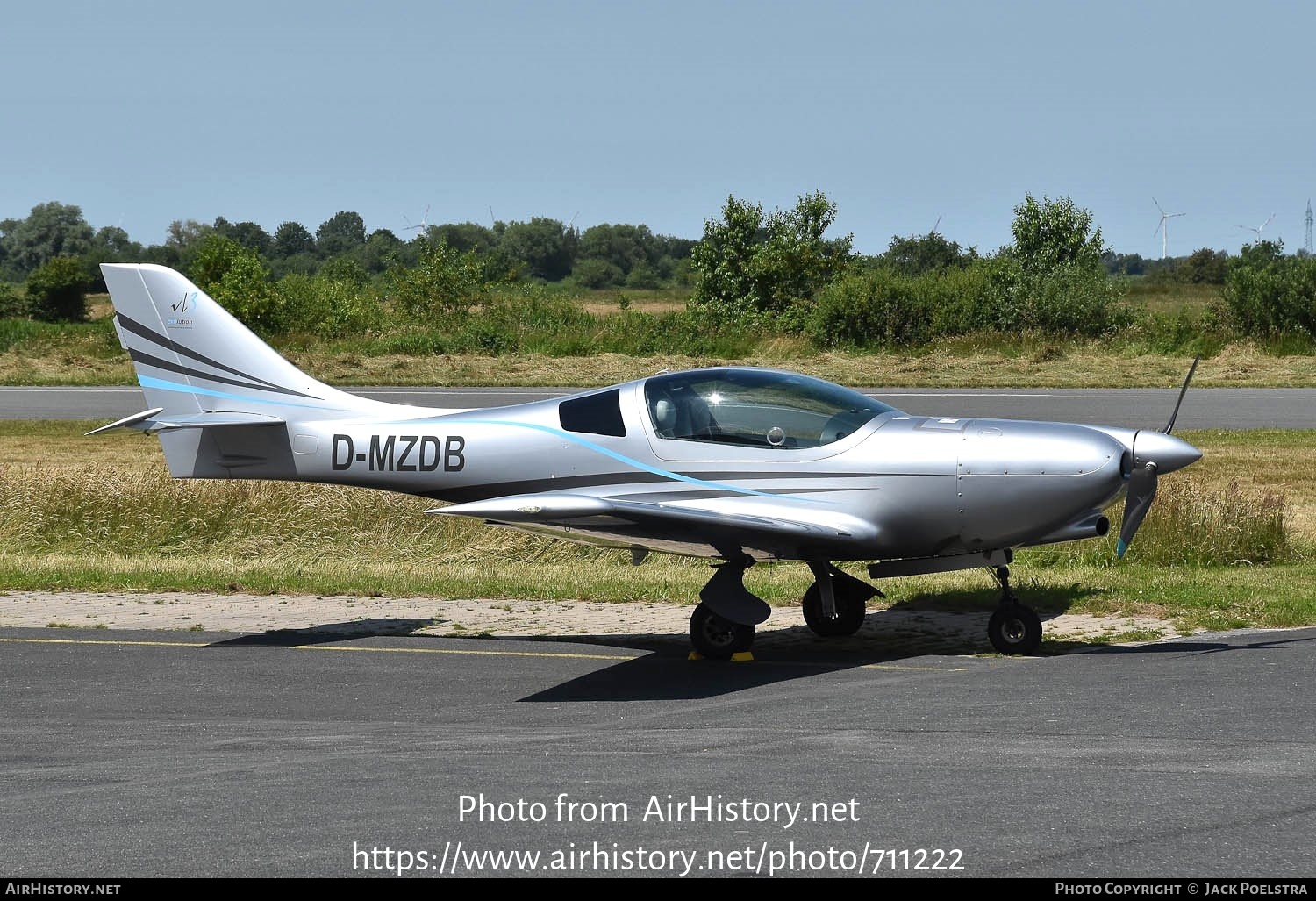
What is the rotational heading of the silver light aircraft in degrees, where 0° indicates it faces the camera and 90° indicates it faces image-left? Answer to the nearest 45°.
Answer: approximately 270°
